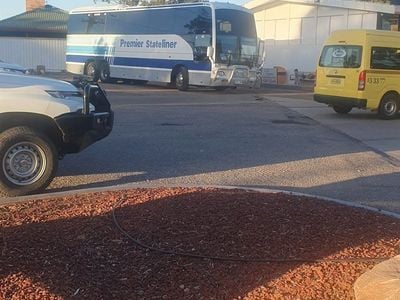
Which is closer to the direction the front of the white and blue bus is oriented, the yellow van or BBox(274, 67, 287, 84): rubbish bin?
the yellow van

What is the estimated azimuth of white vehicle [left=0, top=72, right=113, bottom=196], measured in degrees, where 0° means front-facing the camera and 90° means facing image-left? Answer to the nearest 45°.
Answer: approximately 270°

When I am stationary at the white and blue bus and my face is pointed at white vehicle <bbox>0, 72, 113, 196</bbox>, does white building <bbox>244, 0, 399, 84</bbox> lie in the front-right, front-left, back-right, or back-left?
back-left

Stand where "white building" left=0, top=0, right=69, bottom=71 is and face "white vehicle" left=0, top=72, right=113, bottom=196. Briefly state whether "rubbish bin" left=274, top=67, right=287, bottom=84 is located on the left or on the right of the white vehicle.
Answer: left

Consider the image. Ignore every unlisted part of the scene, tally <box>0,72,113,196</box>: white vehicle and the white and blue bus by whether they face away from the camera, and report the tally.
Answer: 0

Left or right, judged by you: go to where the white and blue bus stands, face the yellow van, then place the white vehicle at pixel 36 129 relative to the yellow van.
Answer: right

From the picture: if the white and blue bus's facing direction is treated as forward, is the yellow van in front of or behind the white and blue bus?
in front

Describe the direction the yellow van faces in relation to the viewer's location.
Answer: facing away from the viewer and to the right of the viewer

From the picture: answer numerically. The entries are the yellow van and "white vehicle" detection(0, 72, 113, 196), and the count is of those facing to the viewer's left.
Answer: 0

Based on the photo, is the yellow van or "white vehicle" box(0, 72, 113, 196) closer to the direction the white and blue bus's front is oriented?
the yellow van

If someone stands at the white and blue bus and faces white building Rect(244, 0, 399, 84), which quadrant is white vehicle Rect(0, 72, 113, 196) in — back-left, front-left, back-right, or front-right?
back-right
